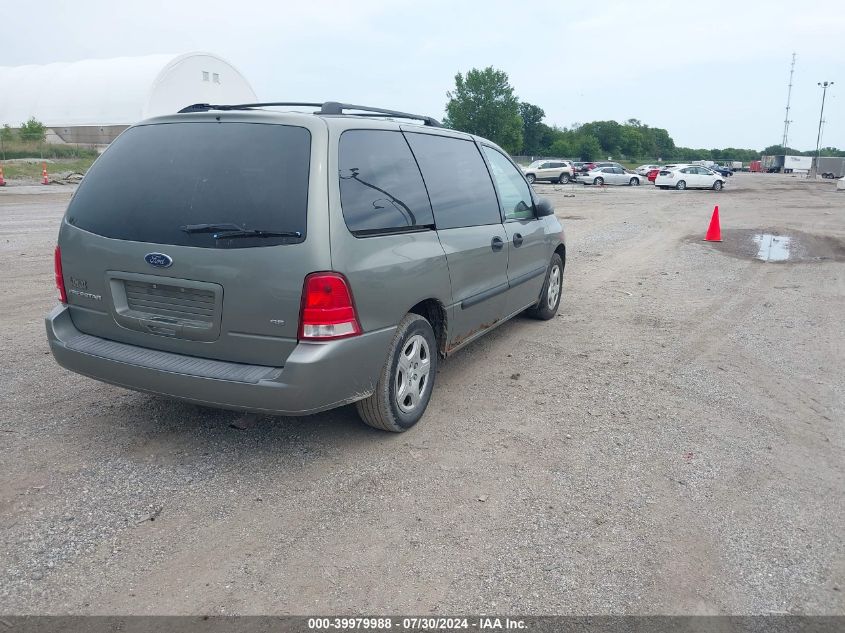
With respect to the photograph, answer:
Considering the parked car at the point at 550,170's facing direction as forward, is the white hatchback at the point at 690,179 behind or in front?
behind

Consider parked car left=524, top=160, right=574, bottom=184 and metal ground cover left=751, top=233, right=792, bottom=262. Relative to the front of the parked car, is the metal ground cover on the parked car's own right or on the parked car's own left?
on the parked car's own left

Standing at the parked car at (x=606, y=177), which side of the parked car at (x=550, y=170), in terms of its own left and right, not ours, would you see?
back

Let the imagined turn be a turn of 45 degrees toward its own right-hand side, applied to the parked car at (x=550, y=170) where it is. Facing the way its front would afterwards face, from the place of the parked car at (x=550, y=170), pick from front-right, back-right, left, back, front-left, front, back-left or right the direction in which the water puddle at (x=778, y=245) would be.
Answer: back-left

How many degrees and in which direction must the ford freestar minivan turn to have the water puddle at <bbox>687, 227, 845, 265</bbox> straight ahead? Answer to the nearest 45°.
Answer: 0° — it already faces it

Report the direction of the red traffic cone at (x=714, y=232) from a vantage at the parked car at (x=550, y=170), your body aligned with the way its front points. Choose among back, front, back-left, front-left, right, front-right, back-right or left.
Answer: left

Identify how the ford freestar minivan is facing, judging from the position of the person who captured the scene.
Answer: facing away from the viewer and to the right of the viewer

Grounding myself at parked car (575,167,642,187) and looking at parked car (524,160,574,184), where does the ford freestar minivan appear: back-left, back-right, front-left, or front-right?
front-left

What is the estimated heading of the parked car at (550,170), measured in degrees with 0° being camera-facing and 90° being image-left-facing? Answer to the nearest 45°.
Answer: approximately 90°

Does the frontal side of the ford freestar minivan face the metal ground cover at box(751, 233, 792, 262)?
yes

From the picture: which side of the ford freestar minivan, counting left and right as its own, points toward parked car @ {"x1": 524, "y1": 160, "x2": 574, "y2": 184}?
front

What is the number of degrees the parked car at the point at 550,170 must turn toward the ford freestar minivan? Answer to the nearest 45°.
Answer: approximately 90° to its left

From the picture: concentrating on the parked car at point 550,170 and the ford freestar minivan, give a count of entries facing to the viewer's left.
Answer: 1

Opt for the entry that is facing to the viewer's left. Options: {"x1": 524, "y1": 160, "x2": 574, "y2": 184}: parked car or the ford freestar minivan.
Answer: the parked car
